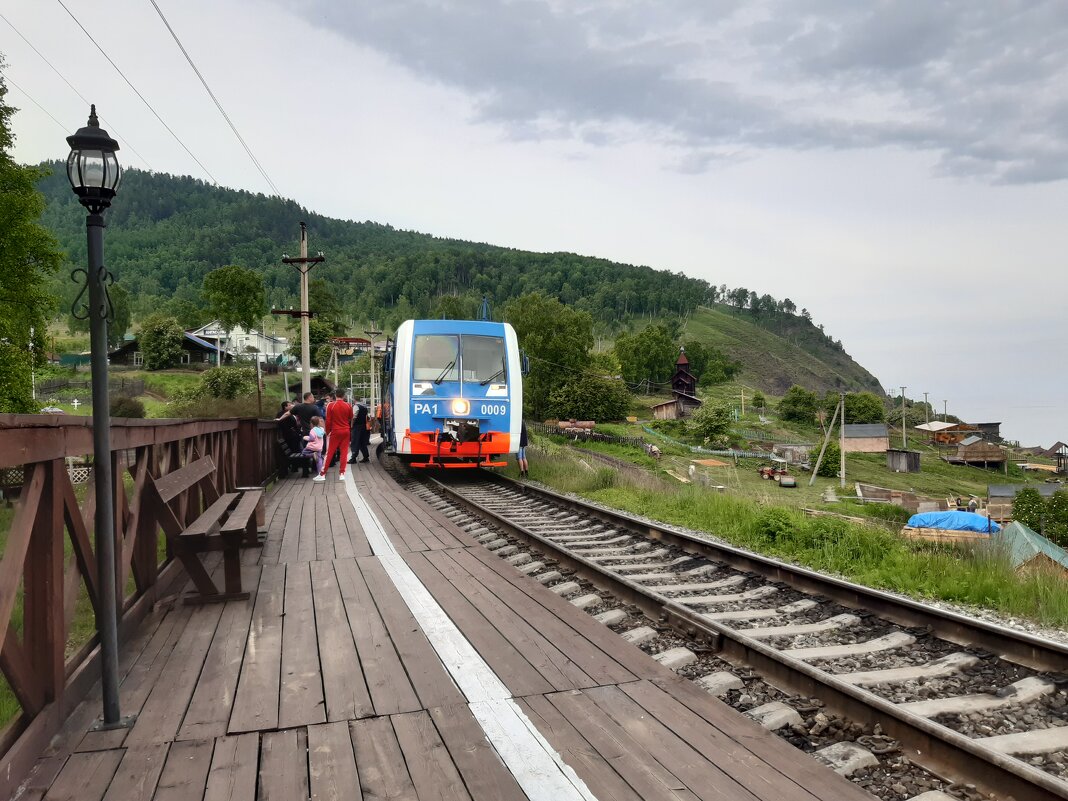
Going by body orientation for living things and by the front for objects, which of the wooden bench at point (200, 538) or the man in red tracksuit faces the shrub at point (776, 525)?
the wooden bench

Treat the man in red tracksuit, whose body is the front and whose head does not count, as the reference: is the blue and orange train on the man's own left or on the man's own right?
on the man's own right

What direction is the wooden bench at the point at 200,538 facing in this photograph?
to the viewer's right

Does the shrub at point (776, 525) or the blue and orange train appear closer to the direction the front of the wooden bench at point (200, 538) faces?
the shrub

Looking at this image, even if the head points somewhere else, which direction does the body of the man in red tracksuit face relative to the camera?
away from the camera

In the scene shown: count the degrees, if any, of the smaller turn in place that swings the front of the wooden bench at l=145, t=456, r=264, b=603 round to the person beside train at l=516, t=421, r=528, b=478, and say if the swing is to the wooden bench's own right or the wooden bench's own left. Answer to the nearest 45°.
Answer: approximately 45° to the wooden bench's own left

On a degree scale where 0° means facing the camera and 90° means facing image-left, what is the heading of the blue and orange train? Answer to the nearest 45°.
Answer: approximately 0°

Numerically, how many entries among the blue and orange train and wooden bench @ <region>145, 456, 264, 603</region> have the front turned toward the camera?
1

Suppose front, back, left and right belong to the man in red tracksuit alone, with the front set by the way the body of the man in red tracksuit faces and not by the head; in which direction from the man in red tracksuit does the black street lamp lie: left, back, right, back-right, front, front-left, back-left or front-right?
back

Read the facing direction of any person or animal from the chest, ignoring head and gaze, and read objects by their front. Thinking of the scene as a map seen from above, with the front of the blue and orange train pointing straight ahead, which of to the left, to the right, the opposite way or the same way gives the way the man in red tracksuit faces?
the opposite way

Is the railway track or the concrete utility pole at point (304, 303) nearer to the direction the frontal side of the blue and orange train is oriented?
the railway track
